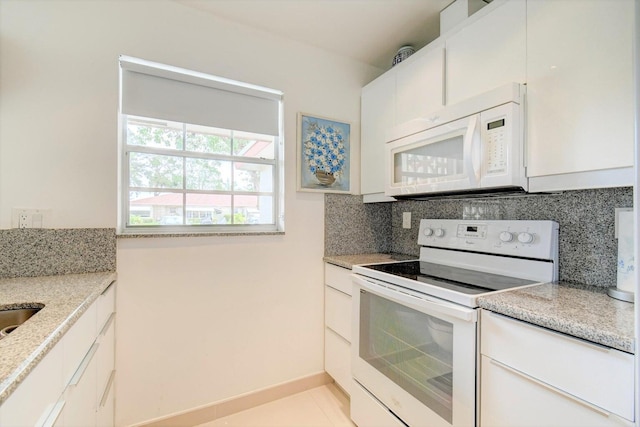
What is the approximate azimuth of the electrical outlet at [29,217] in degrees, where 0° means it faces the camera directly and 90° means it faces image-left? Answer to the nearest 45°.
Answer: approximately 0°

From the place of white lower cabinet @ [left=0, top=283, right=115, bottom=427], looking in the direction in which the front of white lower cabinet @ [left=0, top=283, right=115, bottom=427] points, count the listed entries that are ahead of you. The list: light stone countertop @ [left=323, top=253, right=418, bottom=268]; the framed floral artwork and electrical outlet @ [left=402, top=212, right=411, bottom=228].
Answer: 3

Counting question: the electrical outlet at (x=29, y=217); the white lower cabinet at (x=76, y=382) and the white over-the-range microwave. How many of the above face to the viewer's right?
1

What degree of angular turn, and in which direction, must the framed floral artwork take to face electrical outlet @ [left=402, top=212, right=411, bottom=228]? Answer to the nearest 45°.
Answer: approximately 45° to its left

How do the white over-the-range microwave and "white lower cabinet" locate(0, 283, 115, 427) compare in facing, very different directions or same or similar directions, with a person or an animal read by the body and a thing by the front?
very different directions

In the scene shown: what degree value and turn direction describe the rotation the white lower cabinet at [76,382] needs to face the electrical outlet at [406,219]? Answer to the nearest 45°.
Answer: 0° — it already faces it

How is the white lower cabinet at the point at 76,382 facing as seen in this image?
to the viewer's right

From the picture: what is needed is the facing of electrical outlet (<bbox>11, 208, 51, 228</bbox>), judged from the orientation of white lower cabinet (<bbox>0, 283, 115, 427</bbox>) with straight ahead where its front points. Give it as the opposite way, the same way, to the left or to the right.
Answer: to the right

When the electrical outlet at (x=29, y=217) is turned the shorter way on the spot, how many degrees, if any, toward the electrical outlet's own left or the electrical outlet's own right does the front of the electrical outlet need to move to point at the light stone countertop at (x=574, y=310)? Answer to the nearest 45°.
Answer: approximately 45° to the electrical outlet's own left

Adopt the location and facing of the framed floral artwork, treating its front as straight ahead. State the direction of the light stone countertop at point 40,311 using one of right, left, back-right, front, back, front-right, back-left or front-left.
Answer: right

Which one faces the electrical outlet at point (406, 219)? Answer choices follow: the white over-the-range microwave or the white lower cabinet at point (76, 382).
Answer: the white lower cabinet
